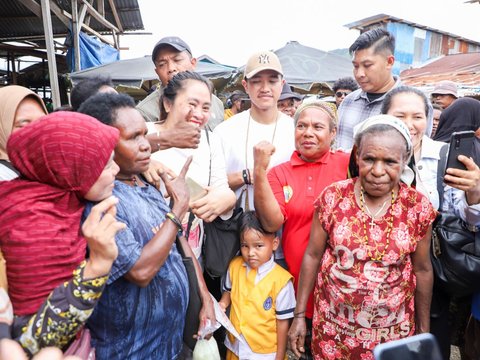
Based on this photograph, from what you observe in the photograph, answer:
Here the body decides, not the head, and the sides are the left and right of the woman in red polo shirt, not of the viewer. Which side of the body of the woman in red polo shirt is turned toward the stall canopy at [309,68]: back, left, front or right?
back

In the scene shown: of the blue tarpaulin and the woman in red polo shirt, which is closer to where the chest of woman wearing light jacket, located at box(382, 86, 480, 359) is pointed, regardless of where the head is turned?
the woman in red polo shirt

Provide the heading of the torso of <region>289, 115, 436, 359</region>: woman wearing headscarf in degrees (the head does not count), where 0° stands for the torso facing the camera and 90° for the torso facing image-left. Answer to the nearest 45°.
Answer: approximately 0°

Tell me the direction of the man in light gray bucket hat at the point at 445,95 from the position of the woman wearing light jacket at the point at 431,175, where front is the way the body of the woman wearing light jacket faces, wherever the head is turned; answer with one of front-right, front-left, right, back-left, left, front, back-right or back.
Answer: back

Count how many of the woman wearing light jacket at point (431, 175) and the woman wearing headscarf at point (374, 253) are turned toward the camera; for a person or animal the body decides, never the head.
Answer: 2

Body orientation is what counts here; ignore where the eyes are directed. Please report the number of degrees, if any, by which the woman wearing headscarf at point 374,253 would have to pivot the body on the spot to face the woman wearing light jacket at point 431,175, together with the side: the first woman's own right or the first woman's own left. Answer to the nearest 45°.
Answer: approximately 135° to the first woman's own left

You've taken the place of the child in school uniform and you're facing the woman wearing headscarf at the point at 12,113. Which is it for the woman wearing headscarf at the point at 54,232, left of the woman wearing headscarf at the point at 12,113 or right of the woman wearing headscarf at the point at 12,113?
left

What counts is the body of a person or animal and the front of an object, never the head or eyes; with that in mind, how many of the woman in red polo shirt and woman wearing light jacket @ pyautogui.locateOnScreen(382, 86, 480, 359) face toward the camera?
2

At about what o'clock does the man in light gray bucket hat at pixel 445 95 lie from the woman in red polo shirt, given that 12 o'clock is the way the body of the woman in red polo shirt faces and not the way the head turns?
The man in light gray bucket hat is roughly at 7 o'clock from the woman in red polo shirt.

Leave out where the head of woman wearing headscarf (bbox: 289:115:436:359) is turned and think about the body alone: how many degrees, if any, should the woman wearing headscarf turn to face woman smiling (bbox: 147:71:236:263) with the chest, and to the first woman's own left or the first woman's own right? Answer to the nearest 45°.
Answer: approximately 90° to the first woman's own right

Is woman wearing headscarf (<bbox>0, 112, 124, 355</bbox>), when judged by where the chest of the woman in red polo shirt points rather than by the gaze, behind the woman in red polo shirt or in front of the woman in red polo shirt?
in front

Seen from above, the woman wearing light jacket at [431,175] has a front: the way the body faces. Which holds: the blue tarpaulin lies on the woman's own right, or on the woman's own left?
on the woman's own right

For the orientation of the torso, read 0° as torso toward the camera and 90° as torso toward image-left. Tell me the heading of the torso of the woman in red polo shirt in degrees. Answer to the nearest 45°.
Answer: approximately 0°

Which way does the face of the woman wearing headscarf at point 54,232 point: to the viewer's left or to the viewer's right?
to the viewer's right

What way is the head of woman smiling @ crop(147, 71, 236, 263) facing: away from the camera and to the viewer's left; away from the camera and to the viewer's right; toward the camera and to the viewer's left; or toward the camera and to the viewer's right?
toward the camera and to the viewer's right
